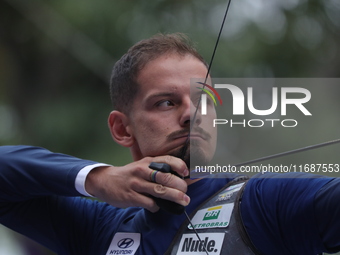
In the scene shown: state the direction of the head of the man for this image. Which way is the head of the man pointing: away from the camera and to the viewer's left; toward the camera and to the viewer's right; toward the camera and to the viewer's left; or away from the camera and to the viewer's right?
toward the camera and to the viewer's right

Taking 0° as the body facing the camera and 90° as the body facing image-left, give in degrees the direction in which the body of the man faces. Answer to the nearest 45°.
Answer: approximately 0°
